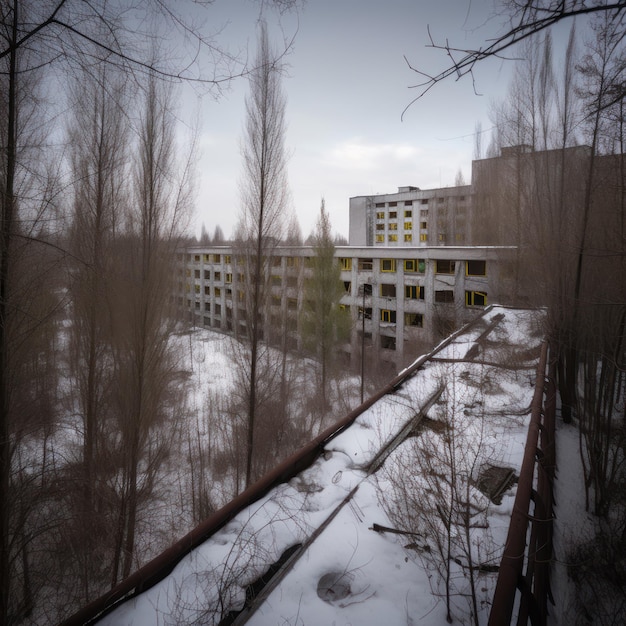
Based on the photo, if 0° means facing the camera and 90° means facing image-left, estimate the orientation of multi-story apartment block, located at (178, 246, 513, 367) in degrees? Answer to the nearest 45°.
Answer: approximately 45°

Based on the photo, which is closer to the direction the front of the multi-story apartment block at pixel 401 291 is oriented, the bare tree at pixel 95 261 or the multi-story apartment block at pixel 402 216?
the bare tree

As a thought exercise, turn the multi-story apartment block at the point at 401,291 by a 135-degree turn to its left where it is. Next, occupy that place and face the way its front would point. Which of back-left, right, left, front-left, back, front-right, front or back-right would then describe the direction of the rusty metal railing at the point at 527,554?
right

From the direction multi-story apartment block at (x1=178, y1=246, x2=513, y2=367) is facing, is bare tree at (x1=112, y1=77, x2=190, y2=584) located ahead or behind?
ahead

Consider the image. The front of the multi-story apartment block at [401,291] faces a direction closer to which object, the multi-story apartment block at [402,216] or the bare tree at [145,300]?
the bare tree

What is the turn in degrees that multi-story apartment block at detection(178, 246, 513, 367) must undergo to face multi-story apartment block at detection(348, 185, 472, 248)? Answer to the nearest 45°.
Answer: approximately 135° to its right

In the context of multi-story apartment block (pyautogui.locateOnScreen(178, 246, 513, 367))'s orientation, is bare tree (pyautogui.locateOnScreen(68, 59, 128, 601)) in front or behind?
in front
